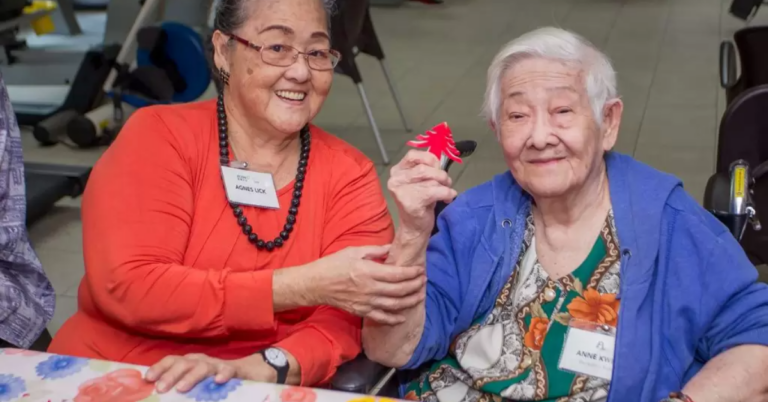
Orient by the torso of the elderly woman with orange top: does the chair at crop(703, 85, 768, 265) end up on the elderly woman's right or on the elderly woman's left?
on the elderly woman's left

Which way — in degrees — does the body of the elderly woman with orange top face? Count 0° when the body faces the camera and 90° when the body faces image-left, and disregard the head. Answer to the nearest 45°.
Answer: approximately 315°

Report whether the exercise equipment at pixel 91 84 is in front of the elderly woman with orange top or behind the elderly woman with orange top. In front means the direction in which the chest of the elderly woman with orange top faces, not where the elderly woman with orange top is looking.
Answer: behind

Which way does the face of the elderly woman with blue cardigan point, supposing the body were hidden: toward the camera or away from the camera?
toward the camera

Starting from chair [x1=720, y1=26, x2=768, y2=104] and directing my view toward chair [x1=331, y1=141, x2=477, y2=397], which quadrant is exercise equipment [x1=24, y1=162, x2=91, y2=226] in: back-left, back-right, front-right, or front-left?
front-right

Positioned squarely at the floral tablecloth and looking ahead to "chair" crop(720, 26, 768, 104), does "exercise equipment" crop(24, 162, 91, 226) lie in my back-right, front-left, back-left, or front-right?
front-left

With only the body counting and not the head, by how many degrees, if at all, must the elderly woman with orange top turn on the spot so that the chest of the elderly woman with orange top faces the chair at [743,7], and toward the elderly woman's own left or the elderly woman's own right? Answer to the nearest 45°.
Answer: approximately 90° to the elderly woman's own left

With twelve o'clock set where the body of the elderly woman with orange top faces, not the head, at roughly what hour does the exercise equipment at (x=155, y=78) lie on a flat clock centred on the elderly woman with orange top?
The exercise equipment is roughly at 7 o'clock from the elderly woman with orange top.

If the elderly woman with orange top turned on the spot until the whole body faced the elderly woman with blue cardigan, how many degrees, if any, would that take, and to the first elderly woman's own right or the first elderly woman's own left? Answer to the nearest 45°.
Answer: approximately 45° to the first elderly woman's own left

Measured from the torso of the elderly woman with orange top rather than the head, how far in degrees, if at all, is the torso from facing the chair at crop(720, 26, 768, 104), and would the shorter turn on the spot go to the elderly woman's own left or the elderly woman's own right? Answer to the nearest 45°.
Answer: approximately 90° to the elderly woman's own left

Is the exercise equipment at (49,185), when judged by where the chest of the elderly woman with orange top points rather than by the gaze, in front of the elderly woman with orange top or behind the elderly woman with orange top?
behind

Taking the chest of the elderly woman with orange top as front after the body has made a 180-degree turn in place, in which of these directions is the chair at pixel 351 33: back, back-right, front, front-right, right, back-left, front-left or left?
front-right
